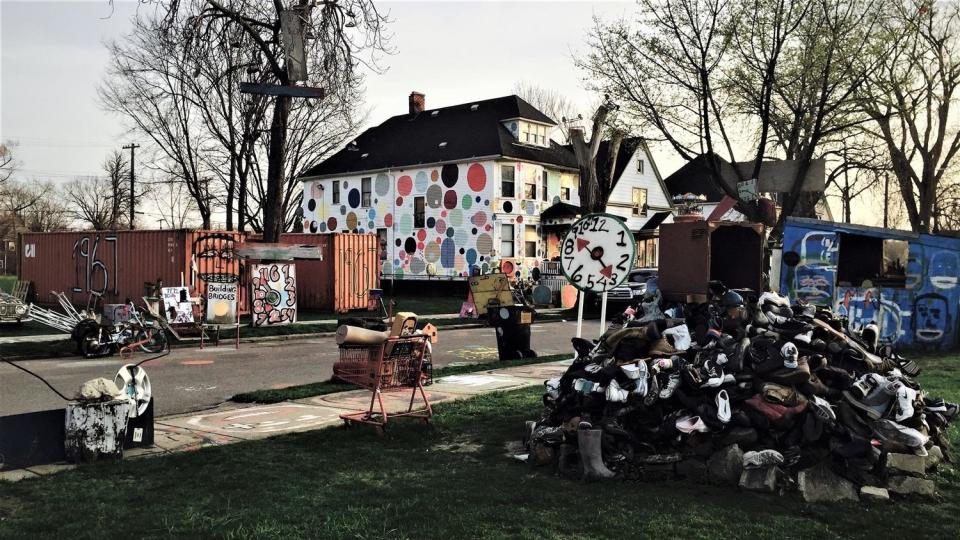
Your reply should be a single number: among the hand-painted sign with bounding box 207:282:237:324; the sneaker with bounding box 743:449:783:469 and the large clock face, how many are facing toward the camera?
2

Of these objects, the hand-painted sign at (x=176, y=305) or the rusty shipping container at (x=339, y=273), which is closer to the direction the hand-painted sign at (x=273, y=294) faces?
the hand-painted sign

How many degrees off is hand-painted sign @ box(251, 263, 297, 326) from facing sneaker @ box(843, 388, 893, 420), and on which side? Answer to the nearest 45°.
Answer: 0° — it already faces it

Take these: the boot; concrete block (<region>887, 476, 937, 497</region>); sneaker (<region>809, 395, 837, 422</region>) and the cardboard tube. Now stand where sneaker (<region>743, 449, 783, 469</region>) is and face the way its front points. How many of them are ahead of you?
2

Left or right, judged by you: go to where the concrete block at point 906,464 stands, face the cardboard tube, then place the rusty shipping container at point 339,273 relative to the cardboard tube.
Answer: right

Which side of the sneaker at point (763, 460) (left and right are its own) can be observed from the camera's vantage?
left

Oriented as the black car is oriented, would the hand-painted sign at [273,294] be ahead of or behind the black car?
ahead

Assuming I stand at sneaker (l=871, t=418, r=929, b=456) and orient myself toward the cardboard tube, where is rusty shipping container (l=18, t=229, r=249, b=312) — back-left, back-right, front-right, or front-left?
front-right

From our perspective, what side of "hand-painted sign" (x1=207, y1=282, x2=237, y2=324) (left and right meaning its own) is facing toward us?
front

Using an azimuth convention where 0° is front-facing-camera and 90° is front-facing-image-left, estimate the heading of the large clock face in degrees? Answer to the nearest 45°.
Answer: approximately 0°

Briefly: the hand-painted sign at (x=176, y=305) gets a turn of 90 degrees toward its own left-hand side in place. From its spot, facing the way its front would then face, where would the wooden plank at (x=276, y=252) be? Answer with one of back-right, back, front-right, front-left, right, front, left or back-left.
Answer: front-left

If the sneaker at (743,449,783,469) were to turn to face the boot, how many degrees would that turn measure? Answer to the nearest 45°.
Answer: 0° — it already faces it

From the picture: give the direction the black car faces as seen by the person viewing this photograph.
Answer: facing the viewer and to the left of the viewer

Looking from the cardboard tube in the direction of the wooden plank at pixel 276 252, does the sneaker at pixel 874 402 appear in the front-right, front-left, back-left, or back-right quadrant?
back-right

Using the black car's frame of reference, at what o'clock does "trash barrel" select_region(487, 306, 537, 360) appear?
The trash barrel is roughly at 11 o'clock from the black car.

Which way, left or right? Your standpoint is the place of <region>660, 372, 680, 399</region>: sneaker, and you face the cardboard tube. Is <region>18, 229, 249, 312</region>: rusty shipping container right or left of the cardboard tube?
right
